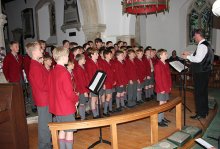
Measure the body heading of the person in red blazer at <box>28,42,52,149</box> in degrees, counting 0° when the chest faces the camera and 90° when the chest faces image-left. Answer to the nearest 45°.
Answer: approximately 270°

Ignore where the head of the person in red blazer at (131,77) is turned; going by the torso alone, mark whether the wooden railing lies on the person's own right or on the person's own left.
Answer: on the person's own right

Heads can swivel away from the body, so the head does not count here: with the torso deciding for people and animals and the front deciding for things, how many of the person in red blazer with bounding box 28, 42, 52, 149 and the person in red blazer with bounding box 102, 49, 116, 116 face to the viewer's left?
0

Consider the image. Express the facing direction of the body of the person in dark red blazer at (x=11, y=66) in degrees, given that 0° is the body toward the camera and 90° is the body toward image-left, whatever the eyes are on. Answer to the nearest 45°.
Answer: approximately 315°

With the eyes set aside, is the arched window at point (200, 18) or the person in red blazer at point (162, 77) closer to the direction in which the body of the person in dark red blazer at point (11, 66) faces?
the person in red blazer

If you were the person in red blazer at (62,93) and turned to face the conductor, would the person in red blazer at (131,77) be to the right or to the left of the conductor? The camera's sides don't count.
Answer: left

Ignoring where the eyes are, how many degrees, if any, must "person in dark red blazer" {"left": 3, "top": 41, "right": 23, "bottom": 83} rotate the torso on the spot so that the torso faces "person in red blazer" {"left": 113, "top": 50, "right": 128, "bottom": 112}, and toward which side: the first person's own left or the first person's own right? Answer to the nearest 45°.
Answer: approximately 45° to the first person's own left

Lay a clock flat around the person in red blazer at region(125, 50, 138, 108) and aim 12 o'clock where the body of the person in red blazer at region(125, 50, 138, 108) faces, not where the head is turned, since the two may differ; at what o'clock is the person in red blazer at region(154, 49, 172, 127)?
the person in red blazer at region(154, 49, 172, 127) is roughly at 1 o'clock from the person in red blazer at region(125, 50, 138, 108).
